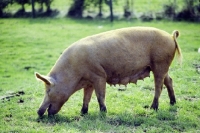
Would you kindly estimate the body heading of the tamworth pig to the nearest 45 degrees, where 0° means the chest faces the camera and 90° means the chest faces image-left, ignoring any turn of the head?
approximately 90°
